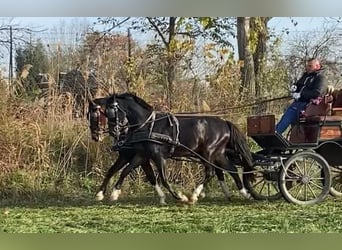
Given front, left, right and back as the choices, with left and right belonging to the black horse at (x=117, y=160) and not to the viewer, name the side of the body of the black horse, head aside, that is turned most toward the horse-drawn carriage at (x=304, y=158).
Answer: back

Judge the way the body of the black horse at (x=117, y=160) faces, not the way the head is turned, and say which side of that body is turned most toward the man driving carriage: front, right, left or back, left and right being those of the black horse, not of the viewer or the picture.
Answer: back

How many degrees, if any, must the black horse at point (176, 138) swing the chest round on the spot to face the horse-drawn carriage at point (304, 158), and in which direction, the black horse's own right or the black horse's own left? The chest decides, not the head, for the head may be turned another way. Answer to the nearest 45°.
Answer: approximately 180°

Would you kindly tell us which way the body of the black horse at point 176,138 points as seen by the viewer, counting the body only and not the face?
to the viewer's left

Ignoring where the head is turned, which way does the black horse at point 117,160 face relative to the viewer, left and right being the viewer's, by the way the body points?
facing to the left of the viewer
